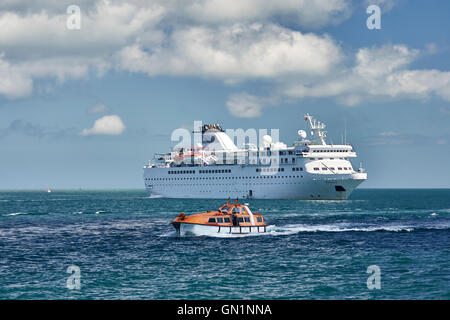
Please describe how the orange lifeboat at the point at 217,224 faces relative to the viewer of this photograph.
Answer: facing to the left of the viewer
